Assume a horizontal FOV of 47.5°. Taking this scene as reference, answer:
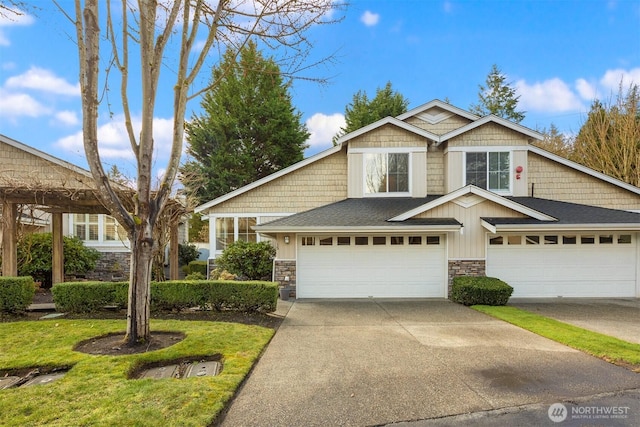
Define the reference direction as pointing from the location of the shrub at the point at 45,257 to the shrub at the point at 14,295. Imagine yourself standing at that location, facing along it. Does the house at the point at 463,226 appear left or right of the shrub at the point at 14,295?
left

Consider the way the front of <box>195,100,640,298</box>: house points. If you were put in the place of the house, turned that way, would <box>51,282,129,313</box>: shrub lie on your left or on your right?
on your right

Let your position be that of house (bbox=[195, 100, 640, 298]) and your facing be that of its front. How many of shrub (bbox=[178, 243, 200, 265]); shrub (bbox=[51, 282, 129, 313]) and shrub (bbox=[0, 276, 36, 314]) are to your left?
0

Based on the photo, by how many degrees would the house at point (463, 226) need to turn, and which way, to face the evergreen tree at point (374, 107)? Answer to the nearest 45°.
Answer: approximately 180°

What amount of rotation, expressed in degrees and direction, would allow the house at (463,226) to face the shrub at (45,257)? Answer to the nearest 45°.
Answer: approximately 90° to its right

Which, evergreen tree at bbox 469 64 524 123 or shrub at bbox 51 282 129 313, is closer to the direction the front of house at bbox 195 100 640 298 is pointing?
the shrub

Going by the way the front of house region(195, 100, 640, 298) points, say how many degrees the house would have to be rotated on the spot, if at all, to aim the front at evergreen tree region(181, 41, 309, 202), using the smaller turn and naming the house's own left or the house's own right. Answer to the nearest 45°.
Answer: approximately 135° to the house's own right

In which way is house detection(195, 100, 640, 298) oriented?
toward the camera

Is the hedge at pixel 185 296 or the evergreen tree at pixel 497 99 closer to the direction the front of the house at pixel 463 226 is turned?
the hedge

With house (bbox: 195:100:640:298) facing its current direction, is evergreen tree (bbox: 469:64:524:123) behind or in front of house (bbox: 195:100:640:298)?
behind

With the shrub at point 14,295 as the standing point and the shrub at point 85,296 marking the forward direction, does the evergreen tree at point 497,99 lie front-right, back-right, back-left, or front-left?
front-left

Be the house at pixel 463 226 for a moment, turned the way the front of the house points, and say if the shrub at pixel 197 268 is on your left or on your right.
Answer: on your right
